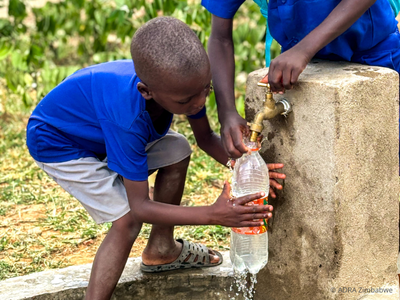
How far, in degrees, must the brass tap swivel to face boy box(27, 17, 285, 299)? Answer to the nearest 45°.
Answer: approximately 45° to its right

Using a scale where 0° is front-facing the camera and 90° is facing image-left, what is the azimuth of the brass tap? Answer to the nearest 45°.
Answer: approximately 45°
